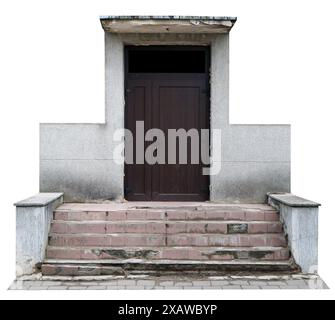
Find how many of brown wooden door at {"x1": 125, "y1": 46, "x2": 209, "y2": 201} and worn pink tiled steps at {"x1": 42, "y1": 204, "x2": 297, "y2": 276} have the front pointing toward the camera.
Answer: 2

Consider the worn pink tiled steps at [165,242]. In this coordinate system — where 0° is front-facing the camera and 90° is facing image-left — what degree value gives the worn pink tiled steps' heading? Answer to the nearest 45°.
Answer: approximately 0°

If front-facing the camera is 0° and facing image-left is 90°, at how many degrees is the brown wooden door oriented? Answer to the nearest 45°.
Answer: approximately 0°
